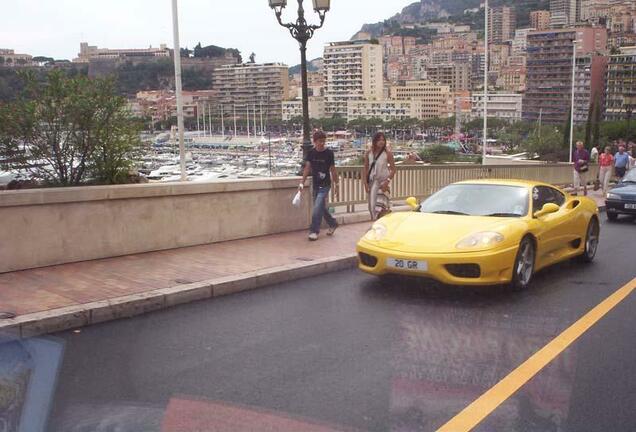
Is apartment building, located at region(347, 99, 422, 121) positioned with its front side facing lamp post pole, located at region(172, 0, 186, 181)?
yes

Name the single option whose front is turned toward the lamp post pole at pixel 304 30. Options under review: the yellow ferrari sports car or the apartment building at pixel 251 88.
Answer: the apartment building

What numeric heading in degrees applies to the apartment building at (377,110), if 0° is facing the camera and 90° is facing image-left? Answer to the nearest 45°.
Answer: approximately 0°

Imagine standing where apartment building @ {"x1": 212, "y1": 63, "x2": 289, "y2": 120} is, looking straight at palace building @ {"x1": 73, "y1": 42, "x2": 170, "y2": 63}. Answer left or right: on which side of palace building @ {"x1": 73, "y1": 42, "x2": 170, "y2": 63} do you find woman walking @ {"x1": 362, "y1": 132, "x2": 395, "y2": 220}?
left

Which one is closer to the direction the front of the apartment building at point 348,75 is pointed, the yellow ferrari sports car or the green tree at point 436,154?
the yellow ferrari sports car

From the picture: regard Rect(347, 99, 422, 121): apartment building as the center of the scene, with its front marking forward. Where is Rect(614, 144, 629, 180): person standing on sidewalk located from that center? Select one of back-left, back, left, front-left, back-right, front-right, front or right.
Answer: front-left

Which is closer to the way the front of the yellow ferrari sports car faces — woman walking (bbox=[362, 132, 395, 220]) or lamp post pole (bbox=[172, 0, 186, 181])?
the lamp post pole

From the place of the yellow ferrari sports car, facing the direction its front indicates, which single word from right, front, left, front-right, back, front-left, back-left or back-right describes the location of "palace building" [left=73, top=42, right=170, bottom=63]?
right

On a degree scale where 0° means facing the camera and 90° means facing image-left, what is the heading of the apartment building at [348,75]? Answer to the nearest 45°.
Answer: approximately 45°
